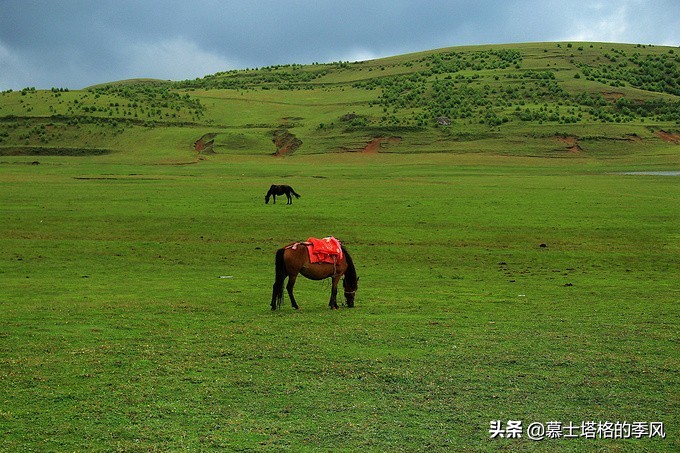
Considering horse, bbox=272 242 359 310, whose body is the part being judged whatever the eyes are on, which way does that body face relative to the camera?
to the viewer's right
